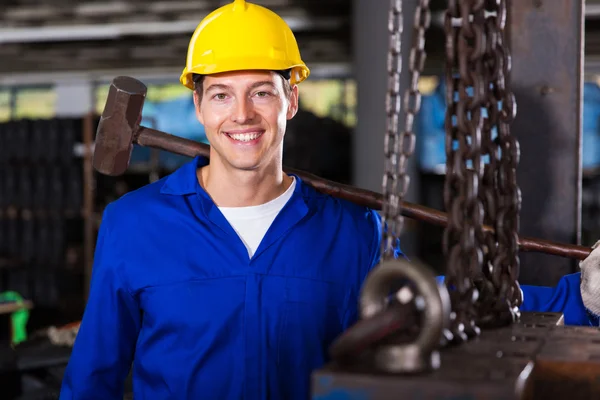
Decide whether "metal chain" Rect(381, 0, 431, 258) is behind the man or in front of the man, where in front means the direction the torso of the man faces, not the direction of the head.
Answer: in front

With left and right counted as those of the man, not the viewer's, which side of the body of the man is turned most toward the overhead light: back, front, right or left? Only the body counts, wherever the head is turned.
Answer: back

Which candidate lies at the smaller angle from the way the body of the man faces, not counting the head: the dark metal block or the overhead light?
the dark metal block

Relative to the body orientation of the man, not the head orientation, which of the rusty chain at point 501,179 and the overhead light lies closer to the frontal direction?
the rusty chain

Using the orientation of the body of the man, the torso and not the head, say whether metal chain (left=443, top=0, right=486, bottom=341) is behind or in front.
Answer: in front

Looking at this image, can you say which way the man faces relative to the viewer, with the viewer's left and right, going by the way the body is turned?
facing the viewer

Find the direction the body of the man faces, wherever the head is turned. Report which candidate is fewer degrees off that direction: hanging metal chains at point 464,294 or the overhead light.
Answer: the hanging metal chains

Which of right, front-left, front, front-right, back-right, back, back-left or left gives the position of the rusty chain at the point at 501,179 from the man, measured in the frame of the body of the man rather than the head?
front-left
